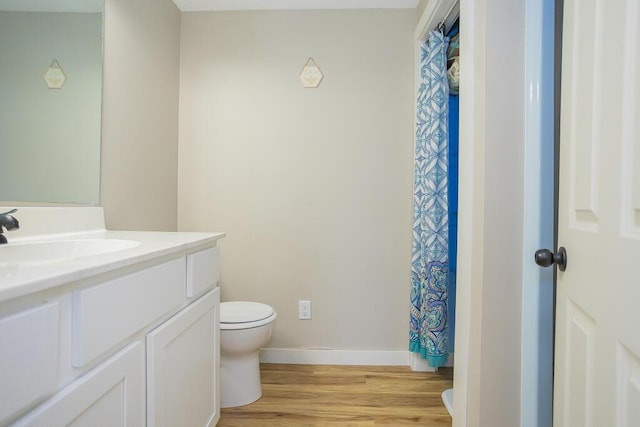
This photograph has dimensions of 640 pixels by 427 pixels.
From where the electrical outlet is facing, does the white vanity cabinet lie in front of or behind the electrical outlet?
in front

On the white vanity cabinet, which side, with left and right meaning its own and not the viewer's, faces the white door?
front

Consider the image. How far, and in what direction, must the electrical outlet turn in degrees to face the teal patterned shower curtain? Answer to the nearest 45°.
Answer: approximately 45° to its left

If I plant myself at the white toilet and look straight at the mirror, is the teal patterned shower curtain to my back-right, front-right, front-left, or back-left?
back-left

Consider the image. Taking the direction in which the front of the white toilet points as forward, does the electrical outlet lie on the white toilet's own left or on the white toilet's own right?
on the white toilet's own left

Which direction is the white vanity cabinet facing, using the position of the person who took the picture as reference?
facing the viewer and to the right of the viewer

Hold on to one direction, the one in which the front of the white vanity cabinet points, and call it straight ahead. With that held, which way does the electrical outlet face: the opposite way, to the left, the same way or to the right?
to the right

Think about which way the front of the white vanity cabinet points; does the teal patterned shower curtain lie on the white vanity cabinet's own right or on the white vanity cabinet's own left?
on the white vanity cabinet's own left

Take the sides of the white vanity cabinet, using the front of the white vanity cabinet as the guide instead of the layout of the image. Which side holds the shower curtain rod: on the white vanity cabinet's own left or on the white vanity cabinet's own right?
on the white vanity cabinet's own left

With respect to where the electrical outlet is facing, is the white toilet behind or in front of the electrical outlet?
in front

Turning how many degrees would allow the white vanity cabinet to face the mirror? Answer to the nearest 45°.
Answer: approximately 135° to its left

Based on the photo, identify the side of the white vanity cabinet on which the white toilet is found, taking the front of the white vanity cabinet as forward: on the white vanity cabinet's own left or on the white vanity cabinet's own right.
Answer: on the white vanity cabinet's own left
